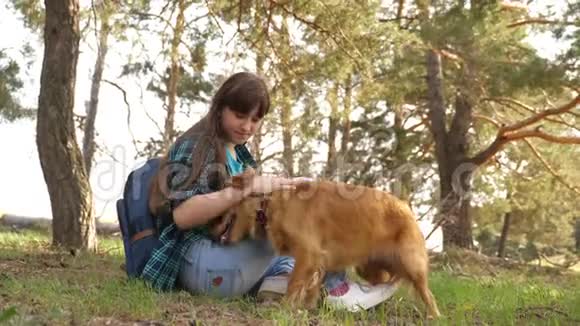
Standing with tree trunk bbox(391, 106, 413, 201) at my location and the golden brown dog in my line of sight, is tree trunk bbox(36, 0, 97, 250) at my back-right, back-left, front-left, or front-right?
front-right

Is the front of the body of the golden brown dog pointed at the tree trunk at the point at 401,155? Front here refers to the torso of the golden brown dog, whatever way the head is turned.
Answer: no

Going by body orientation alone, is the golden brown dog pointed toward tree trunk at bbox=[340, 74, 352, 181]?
no

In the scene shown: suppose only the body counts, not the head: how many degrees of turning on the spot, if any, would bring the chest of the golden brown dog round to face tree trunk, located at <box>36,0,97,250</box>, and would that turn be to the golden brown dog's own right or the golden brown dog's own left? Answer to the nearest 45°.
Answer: approximately 45° to the golden brown dog's own right

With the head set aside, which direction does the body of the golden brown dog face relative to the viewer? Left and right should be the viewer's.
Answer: facing to the left of the viewer

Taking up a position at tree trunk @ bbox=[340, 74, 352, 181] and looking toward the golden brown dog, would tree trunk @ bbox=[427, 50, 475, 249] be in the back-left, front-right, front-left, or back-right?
front-left

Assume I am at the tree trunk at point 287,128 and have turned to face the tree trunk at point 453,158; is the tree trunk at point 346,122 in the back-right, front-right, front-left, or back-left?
front-left

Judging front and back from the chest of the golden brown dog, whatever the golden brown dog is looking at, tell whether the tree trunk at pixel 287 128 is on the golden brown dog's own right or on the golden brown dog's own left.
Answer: on the golden brown dog's own right

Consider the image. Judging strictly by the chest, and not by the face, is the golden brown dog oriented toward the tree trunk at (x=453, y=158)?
no

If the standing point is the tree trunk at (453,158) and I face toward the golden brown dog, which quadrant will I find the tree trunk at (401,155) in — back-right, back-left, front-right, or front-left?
back-right

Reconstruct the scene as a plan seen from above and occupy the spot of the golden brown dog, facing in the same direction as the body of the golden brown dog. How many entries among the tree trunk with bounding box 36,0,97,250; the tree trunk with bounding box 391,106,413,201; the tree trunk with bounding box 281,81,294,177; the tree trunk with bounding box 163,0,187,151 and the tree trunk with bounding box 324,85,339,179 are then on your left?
0
